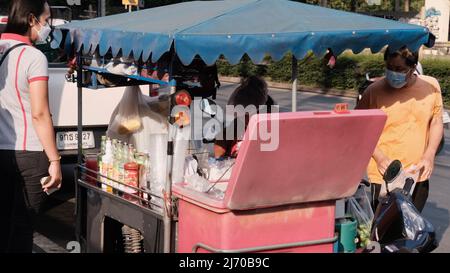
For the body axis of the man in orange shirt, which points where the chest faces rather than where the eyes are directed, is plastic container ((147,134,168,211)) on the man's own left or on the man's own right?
on the man's own right

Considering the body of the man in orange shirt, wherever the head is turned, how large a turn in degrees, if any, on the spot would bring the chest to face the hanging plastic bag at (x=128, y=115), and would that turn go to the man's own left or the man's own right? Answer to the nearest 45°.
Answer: approximately 90° to the man's own right

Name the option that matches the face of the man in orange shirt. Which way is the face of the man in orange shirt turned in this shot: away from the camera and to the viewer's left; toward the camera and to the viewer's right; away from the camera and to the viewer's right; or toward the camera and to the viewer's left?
toward the camera and to the viewer's left

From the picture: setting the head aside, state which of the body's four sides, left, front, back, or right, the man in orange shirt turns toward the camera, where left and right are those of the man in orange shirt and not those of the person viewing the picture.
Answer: front

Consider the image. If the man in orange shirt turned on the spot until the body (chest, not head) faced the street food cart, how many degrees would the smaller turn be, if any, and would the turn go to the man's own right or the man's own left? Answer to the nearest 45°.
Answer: approximately 45° to the man's own right

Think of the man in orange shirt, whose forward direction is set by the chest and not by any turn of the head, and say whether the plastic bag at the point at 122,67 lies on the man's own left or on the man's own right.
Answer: on the man's own right

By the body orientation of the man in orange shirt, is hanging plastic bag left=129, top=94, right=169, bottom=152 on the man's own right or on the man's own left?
on the man's own right
